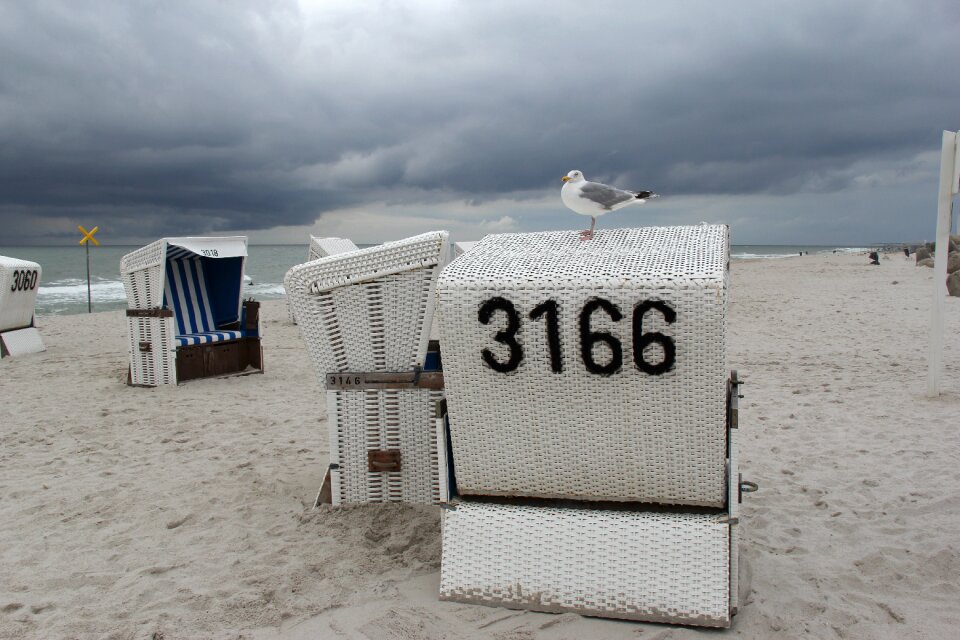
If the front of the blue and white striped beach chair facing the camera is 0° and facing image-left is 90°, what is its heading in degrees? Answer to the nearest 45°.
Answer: approximately 315°

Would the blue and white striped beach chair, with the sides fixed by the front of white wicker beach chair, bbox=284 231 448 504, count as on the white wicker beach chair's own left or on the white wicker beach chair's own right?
on the white wicker beach chair's own left

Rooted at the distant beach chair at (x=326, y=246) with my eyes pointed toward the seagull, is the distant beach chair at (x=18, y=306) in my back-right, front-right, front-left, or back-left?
front-right

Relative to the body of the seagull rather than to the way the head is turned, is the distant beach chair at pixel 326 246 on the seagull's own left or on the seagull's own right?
on the seagull's own right

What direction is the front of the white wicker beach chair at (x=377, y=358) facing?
to the viewer's right

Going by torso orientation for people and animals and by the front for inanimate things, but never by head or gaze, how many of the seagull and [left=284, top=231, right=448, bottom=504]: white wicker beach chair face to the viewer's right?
1

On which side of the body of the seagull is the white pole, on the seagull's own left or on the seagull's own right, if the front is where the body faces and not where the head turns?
on the seagull's own right

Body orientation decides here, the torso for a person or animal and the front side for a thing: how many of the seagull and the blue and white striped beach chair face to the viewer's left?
1

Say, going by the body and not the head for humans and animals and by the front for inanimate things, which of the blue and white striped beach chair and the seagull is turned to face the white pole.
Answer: the blue and white striped beach chair

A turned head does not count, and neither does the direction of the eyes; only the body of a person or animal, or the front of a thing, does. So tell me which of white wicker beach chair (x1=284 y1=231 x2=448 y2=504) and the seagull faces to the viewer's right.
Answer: the white wicker beach chair

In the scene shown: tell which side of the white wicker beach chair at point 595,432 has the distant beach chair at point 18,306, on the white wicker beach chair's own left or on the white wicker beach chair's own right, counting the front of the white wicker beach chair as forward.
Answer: on the white wicker beach chair's own left

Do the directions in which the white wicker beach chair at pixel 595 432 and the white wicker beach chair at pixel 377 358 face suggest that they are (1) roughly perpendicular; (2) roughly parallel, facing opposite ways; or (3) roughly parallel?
roughly perpendicular

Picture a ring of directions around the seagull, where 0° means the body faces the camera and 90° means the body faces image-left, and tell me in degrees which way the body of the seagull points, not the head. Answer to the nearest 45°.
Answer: approximately 90°

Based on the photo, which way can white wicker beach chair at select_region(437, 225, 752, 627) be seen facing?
away from the camera

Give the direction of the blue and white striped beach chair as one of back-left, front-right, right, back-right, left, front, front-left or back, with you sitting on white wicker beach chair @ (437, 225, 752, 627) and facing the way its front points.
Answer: front-left
